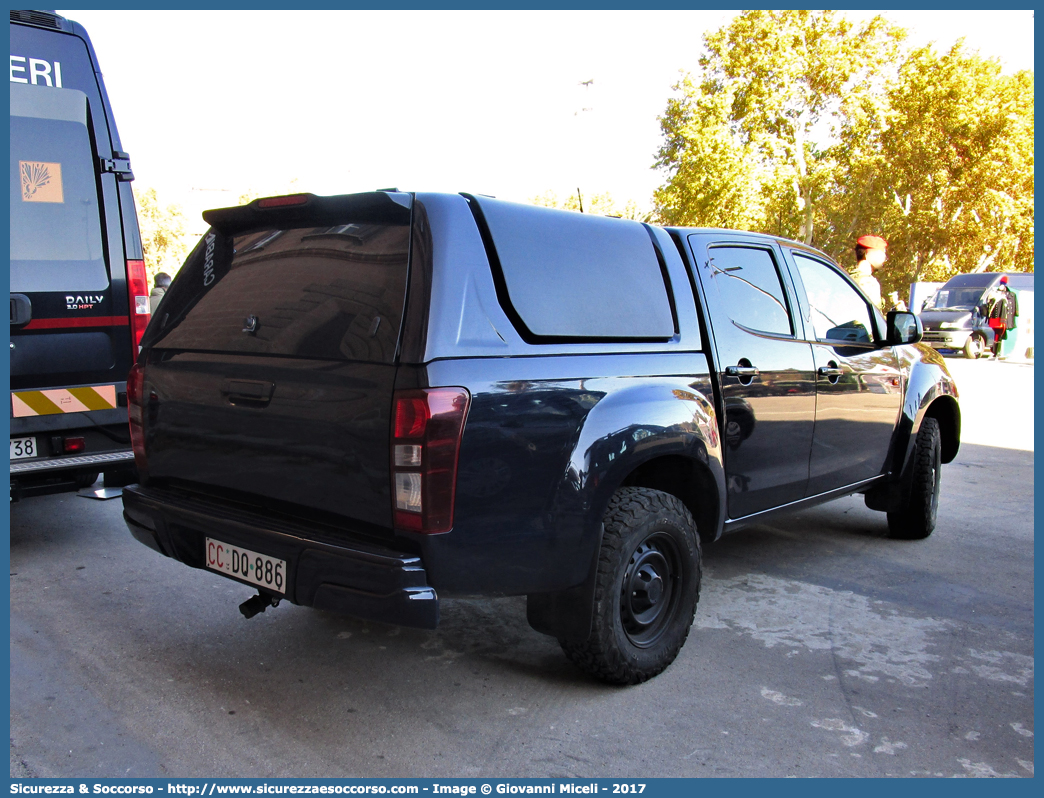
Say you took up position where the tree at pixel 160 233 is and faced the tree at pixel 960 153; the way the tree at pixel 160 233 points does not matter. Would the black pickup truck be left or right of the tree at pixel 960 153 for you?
right

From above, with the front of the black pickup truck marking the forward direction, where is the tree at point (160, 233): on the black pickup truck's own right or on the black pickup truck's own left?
on the black pickup truck's own left

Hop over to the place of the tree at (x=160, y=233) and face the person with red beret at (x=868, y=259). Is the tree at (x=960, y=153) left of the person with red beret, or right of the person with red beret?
left

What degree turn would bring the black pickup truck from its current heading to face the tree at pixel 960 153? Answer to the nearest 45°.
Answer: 0° — it already faces it

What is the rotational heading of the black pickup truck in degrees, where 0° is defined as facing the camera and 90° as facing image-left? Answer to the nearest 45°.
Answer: approximately 225°

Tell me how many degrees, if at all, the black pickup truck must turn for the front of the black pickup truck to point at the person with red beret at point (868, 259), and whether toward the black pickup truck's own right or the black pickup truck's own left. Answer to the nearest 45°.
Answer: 0° — it already faces them

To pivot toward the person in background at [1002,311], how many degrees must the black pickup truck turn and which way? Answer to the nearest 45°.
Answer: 0° — it already faces them

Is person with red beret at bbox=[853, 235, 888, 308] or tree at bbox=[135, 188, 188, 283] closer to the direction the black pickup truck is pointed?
the person with red beret
